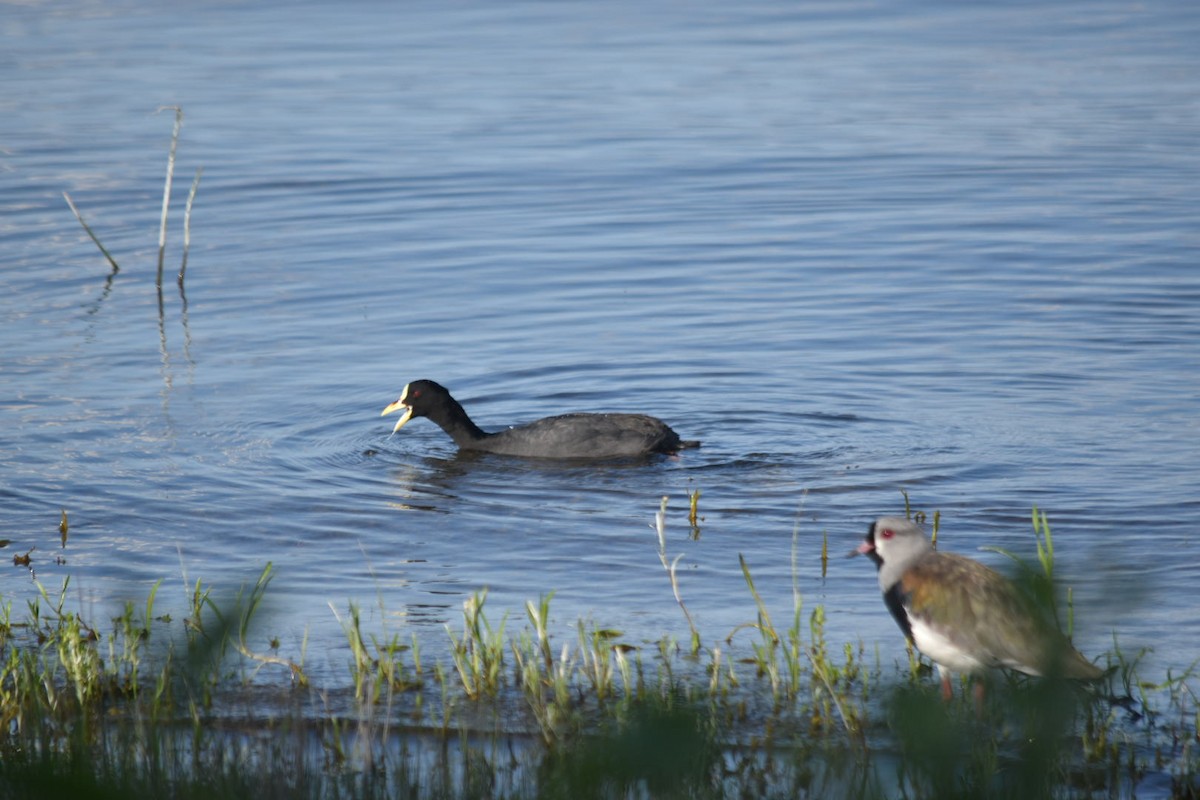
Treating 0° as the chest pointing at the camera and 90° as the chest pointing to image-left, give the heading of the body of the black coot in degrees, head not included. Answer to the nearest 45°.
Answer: approximately 90°

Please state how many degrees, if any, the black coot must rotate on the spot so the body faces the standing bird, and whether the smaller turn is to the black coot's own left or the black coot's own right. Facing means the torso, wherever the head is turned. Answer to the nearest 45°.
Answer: approximately 90° to the black coot's own left

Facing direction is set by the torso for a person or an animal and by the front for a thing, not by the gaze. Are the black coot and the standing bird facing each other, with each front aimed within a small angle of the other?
no

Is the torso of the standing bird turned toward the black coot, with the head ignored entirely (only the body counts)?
no

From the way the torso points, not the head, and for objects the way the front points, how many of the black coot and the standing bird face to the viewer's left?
2

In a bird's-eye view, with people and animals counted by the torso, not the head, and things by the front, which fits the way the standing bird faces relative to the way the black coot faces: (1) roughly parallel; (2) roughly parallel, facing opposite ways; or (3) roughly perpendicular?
roughly parallel

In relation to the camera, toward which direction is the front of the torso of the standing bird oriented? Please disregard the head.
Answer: to the viewer's left
